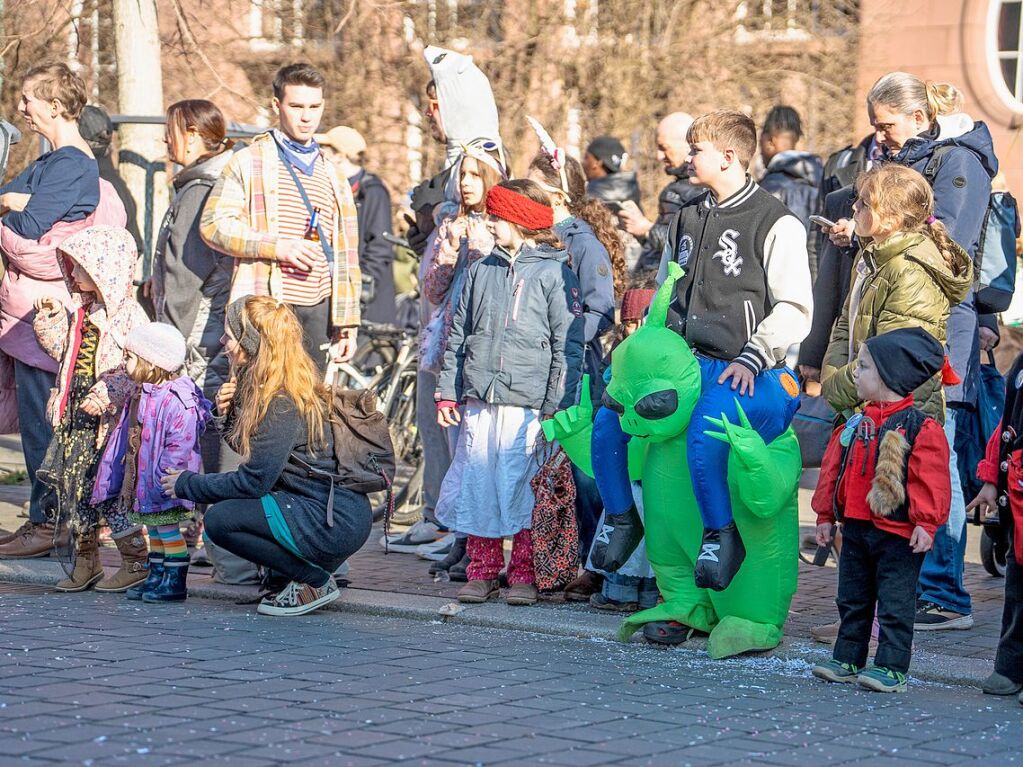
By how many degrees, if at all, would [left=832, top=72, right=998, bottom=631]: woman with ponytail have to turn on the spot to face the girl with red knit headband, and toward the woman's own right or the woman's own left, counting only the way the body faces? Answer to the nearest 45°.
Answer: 0° — they already face them

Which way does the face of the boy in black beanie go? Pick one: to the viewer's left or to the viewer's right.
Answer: to the viewer's left

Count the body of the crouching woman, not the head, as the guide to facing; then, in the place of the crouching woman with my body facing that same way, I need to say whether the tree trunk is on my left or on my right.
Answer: on my right

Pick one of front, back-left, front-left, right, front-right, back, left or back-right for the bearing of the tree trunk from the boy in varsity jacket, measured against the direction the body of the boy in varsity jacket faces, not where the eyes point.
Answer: right

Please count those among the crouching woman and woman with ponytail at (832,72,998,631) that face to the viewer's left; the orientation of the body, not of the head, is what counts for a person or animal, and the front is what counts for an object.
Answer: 2

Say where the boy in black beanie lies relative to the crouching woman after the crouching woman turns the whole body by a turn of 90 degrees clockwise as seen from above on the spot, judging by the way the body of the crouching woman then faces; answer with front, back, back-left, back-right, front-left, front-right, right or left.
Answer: back-right

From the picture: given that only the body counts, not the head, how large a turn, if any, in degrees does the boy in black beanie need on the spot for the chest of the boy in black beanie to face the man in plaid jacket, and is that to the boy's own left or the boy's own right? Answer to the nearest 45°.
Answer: approximately 90° to the boy's own right

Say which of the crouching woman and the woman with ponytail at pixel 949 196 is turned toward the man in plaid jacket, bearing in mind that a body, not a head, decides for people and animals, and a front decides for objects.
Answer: the woman with ponytail

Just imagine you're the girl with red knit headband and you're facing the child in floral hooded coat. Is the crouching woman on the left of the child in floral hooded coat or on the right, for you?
left

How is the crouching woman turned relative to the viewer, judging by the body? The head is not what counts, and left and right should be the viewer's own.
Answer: facing to the left of the viewer

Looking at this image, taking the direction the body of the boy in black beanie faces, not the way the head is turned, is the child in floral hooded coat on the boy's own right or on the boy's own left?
on the boy's own right

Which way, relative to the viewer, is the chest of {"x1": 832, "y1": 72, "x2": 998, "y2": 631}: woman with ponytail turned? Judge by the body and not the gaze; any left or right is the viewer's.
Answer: facing to the left of the viewer
